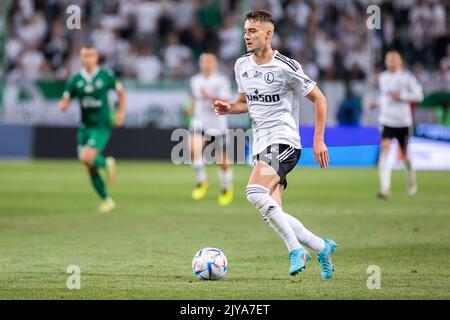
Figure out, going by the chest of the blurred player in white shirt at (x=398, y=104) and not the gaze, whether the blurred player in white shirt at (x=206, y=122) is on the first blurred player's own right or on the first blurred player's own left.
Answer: on the first blurred player's own right

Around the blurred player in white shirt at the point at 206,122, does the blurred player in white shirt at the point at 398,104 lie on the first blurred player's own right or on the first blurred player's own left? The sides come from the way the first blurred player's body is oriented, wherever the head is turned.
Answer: on the first blurred player's own left

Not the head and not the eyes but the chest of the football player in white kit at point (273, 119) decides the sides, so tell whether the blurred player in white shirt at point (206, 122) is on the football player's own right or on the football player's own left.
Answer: on the football player's own right

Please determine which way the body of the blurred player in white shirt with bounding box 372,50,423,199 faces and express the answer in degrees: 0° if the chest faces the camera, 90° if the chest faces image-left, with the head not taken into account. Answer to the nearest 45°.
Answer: approximately 0°

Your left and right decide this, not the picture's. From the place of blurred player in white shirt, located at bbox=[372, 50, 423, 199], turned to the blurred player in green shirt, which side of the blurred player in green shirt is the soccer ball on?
left

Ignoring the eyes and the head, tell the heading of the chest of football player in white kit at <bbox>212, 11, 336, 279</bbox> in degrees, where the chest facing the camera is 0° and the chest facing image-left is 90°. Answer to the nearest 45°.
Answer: approximately 45°

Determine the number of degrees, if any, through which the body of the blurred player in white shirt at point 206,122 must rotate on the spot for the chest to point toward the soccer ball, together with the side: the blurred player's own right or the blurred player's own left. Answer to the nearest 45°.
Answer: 0° — they already face it

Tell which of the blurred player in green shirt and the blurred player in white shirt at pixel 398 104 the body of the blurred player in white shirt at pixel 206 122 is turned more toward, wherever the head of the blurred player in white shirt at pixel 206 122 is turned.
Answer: the blurred player in green shirt

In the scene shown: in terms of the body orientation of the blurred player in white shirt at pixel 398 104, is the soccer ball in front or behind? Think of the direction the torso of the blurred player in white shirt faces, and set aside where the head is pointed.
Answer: in front

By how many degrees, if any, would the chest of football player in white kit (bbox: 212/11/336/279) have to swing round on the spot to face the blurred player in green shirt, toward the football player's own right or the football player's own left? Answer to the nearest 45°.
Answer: approximately 90° to the football player's own right

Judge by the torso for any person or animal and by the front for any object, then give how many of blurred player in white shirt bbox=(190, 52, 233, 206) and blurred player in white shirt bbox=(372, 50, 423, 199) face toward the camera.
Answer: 2
